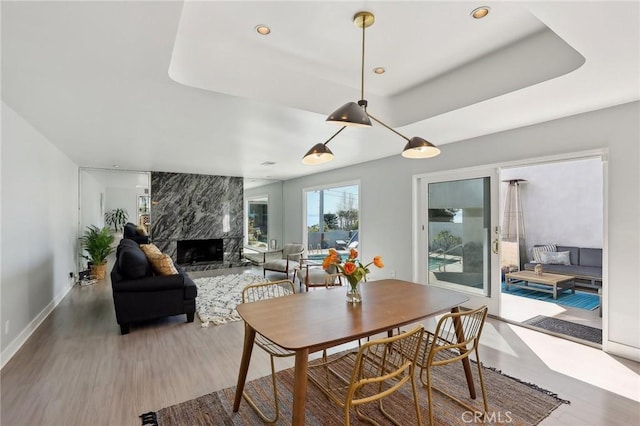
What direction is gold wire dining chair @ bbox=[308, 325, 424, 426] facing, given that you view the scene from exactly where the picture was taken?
facing away from the viewer and to the left of the viewer

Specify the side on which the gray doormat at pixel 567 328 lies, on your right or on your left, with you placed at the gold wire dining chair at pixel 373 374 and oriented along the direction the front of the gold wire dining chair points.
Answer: on your right

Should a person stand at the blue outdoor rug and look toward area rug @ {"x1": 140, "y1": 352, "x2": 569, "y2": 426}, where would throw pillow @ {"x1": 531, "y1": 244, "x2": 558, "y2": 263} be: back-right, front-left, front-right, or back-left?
back-right
